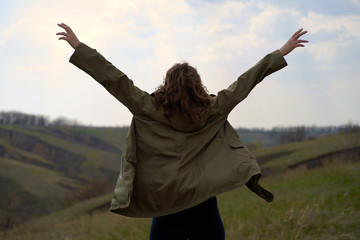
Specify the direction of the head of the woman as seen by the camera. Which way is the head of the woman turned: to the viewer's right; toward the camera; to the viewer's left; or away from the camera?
away from the camera

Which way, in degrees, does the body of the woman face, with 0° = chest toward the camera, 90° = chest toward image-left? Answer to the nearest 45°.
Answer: approximately 180°
